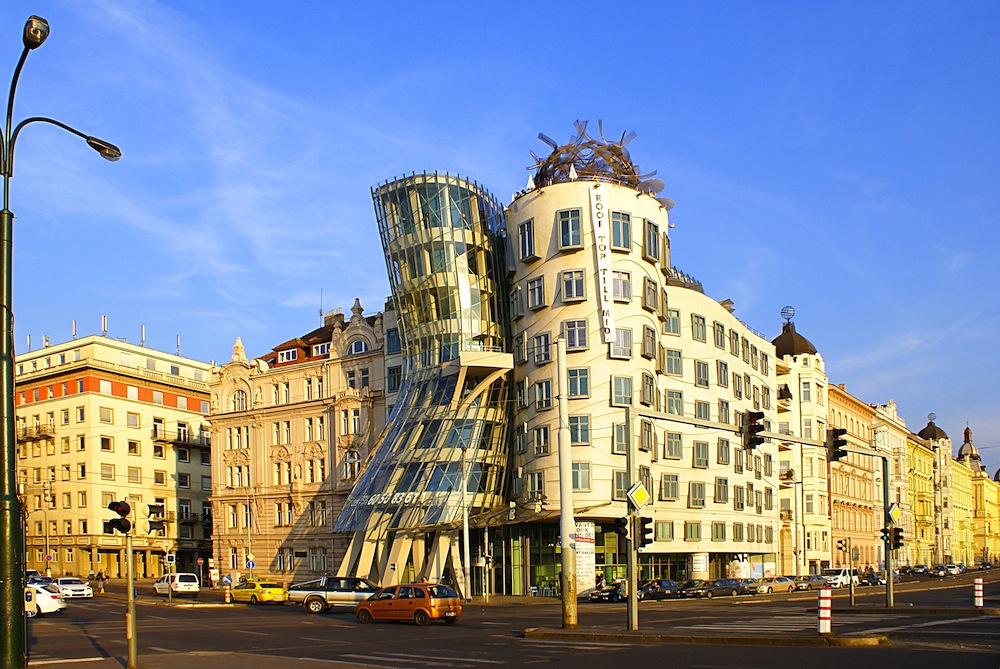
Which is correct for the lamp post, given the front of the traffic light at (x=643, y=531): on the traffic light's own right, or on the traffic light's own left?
on the traffic light's own right

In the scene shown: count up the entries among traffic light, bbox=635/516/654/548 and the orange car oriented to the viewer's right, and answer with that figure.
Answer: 1
